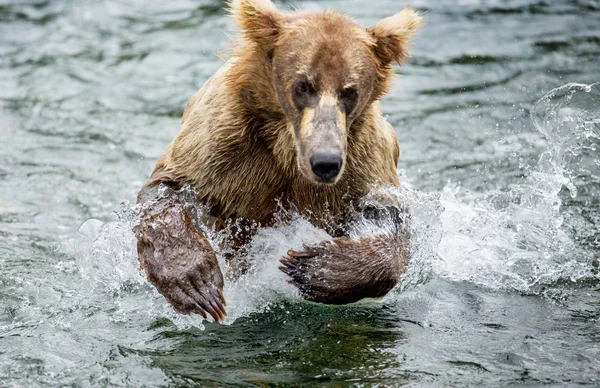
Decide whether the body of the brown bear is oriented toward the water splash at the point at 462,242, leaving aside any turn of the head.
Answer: no

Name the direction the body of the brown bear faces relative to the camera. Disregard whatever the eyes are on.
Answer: toward the camera
